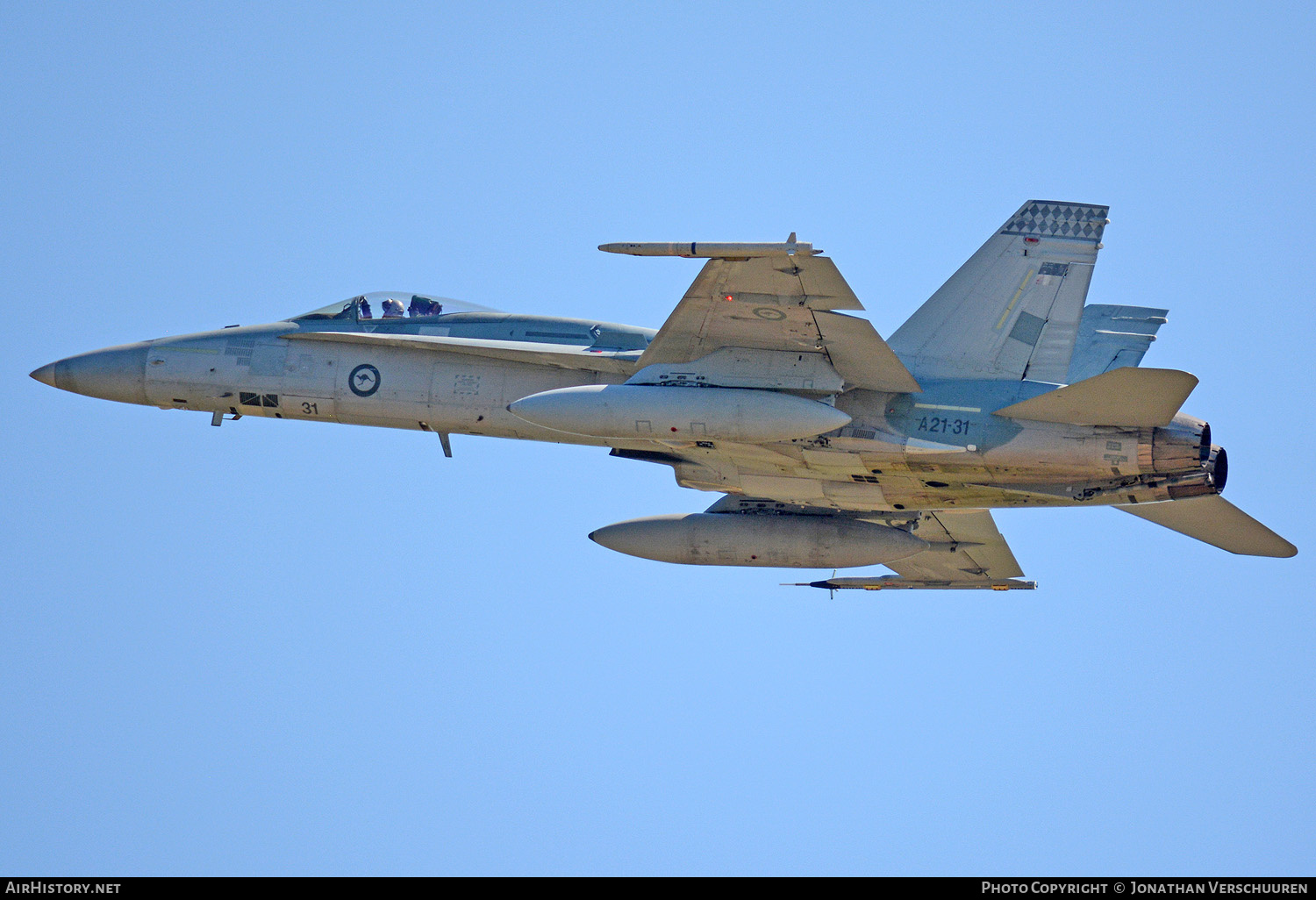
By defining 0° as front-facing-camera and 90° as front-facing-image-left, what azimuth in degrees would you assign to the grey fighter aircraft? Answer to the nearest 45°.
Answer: approximately 90°
